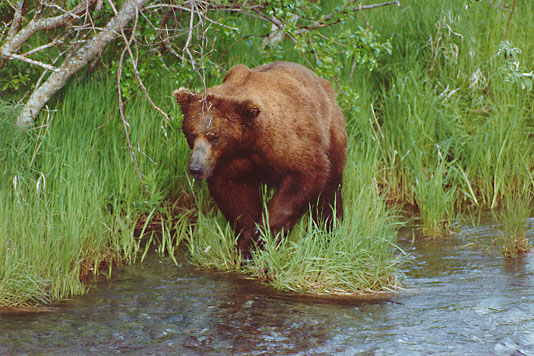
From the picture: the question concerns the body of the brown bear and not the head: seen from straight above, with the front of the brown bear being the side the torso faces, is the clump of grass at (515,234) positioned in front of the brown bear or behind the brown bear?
behind

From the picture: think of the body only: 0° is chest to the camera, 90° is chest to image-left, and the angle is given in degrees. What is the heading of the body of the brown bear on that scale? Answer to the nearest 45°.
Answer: approximately 45°
